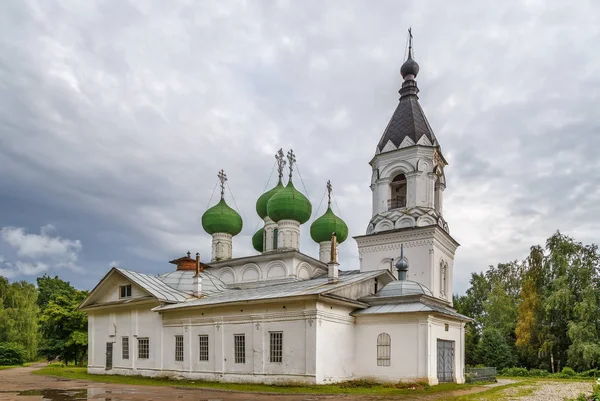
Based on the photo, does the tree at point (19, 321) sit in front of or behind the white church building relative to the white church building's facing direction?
behind

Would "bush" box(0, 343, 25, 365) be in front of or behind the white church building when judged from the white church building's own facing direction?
behind

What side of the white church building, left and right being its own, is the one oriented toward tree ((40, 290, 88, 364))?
back
